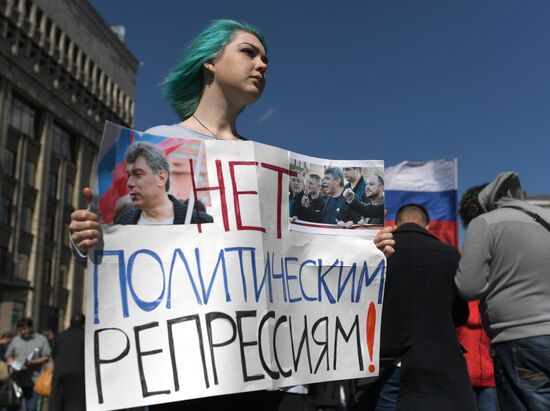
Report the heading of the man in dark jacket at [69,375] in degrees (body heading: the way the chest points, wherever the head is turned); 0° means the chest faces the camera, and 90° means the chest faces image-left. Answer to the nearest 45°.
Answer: approximately 180°

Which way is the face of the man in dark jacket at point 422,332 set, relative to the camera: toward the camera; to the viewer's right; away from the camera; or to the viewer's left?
away from the camera

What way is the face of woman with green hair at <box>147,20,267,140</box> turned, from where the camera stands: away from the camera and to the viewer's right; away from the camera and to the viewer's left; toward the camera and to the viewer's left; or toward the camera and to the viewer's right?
toward the camera and to the viewer's right

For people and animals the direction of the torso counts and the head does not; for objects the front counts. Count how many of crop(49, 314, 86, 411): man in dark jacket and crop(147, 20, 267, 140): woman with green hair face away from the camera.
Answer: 1

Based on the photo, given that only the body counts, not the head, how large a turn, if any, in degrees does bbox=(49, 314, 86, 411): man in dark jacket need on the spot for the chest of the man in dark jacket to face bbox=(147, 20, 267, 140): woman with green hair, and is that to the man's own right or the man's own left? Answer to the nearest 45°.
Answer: approximately 180°

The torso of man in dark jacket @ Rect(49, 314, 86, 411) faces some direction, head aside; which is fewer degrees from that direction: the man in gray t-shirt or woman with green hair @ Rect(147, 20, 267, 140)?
the man in gray t-shirt

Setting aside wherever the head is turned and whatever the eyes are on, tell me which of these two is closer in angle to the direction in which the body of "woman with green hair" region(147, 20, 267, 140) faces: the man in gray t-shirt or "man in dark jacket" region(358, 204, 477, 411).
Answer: the man in dark jacket

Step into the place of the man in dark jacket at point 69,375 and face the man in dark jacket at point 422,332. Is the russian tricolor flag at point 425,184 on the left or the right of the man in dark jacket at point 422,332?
left

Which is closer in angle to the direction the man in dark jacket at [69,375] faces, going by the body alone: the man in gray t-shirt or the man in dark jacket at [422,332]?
the man in gray t-shirt

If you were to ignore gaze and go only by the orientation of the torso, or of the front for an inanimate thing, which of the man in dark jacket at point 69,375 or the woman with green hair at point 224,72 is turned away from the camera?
the man in dark jacket

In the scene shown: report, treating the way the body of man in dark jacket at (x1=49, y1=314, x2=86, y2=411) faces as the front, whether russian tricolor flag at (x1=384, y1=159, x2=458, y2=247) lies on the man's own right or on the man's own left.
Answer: on the man's own right
